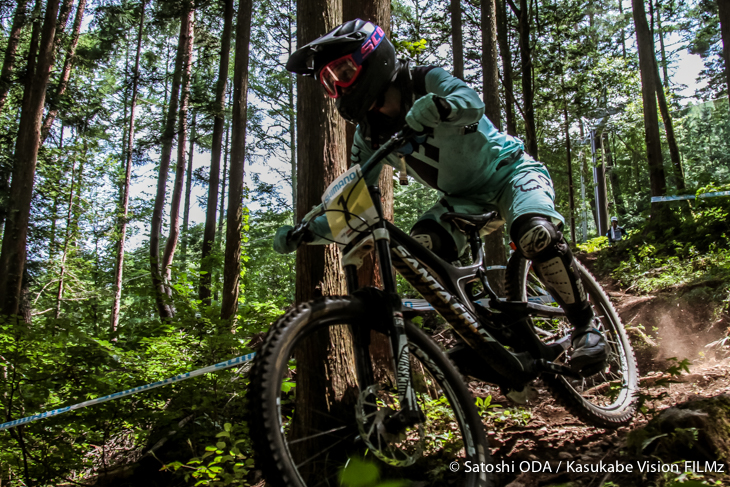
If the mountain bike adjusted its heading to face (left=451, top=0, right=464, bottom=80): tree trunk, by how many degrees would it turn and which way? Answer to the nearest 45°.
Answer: approximately 135° to its right

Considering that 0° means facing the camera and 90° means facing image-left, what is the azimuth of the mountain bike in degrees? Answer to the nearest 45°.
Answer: approximately 45°

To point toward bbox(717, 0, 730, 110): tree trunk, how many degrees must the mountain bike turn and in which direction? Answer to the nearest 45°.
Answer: approximately 180°

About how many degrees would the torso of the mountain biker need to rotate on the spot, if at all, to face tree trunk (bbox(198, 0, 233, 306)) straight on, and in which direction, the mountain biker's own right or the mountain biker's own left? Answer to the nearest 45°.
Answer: approximately 90° to the mountain biker's own right

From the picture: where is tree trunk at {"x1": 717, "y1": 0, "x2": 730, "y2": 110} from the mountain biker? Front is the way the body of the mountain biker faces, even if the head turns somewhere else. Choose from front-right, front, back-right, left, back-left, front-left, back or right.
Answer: back

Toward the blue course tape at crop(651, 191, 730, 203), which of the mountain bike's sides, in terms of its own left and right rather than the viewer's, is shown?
back

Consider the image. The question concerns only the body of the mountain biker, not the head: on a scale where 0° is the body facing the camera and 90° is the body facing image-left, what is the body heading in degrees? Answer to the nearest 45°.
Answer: approximately 45°

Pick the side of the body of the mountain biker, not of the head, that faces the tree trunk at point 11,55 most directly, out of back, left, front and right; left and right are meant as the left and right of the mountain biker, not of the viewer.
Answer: right

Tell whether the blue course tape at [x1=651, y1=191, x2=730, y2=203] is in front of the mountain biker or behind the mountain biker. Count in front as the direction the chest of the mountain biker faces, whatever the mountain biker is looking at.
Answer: behind

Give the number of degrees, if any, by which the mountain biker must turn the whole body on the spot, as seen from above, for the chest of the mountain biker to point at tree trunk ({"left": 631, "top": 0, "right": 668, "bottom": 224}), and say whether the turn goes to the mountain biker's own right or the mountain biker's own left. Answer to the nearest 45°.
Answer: approximately 180°

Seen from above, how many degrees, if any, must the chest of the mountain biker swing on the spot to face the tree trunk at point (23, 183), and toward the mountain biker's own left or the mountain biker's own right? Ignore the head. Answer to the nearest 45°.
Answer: approximately 90° to the mountain biker's own right

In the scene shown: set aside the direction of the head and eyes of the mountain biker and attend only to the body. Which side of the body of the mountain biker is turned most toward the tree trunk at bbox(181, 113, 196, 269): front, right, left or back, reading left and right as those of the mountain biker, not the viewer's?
right

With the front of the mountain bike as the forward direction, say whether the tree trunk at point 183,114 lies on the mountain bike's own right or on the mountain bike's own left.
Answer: on the mountain bike's own right
